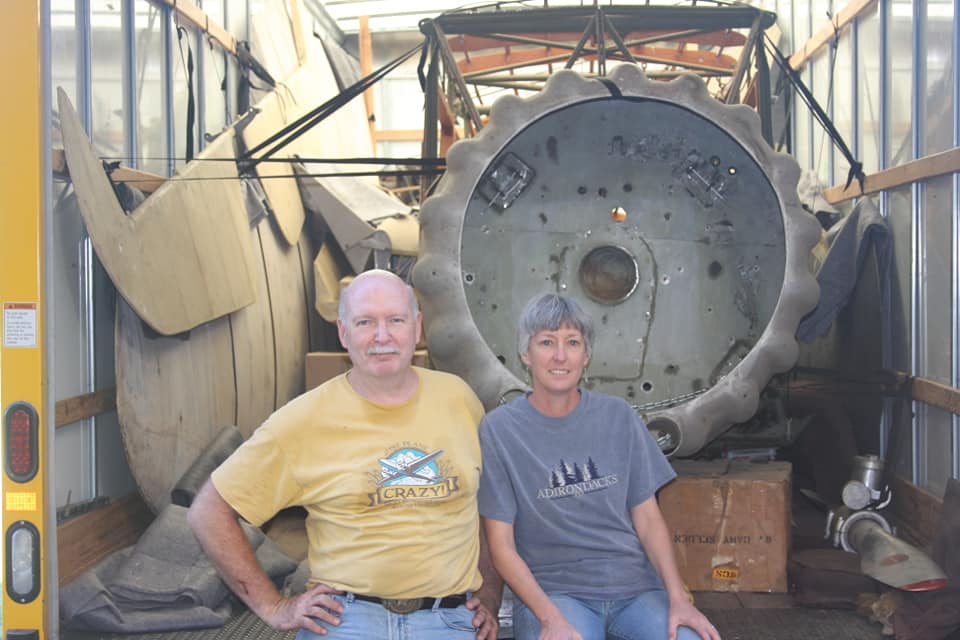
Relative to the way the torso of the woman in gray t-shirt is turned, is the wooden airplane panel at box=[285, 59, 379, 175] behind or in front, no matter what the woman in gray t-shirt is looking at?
behind

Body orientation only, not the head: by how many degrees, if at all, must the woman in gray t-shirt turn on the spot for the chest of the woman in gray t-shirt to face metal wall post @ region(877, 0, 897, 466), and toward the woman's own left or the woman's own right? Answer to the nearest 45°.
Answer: approximately 135° to the woman's own left

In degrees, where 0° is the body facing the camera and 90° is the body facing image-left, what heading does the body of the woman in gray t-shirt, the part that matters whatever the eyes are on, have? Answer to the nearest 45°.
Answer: approximately 0°

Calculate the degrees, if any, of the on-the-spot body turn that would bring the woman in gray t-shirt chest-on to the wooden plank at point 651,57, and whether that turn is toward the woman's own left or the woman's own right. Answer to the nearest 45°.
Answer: approximately 180°

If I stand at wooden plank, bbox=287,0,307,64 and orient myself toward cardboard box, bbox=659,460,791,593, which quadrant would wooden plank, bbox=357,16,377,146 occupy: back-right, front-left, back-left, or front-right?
back-left

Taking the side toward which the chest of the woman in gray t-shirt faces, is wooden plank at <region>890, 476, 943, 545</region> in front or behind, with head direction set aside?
behind

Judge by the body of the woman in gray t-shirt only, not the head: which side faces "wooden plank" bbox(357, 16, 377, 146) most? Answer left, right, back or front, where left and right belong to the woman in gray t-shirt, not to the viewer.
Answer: back

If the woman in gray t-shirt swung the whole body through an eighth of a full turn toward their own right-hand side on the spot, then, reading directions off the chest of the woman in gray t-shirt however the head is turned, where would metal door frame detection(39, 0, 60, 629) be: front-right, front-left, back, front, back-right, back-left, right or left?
front-right

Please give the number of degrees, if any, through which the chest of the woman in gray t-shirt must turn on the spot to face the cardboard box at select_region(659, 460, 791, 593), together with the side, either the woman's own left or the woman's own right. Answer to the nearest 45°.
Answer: approximately 135° to the woman's own left

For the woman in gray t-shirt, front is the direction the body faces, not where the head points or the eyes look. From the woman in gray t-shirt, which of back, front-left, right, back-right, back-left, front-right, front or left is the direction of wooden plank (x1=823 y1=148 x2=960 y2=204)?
back-left

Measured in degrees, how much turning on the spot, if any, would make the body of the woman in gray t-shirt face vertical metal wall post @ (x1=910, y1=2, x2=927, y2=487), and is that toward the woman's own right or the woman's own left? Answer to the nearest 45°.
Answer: approximately 135° to the woman's own left

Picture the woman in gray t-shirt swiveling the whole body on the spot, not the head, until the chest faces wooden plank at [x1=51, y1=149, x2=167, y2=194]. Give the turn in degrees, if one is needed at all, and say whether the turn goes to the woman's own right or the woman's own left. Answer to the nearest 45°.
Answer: approximately 135° to the woman's own right

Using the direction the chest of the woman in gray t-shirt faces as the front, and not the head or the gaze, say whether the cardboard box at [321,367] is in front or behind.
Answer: behind

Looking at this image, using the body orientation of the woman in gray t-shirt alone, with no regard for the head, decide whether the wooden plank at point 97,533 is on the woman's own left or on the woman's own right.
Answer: on the woman's own right
